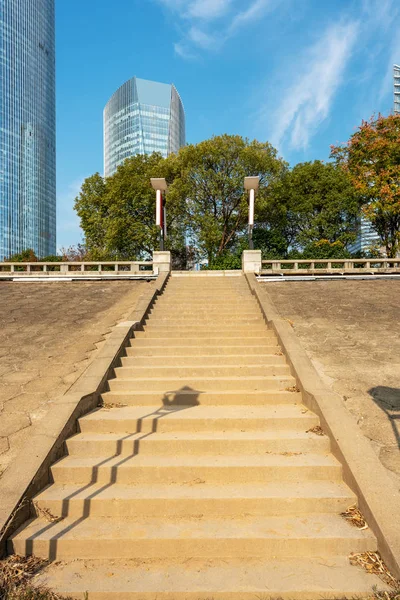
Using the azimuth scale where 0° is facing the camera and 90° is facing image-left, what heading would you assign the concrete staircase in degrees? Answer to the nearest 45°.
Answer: approximately 0°

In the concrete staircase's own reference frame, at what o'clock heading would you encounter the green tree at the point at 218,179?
The green tree is roughly at 6 o'clock from the concrete staircase.

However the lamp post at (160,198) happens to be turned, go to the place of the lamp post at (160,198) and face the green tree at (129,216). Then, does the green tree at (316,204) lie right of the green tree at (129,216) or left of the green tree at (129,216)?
right

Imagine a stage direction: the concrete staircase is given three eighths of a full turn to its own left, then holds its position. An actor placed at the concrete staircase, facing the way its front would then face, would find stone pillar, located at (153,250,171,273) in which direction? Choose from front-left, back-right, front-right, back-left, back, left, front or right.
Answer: front-left

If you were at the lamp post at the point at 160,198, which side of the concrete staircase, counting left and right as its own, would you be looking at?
back

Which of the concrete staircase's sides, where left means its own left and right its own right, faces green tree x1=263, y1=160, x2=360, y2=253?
back

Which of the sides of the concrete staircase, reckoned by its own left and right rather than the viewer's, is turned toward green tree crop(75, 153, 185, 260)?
back

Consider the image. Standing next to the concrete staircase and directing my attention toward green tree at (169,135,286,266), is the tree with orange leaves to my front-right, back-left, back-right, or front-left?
front-right
